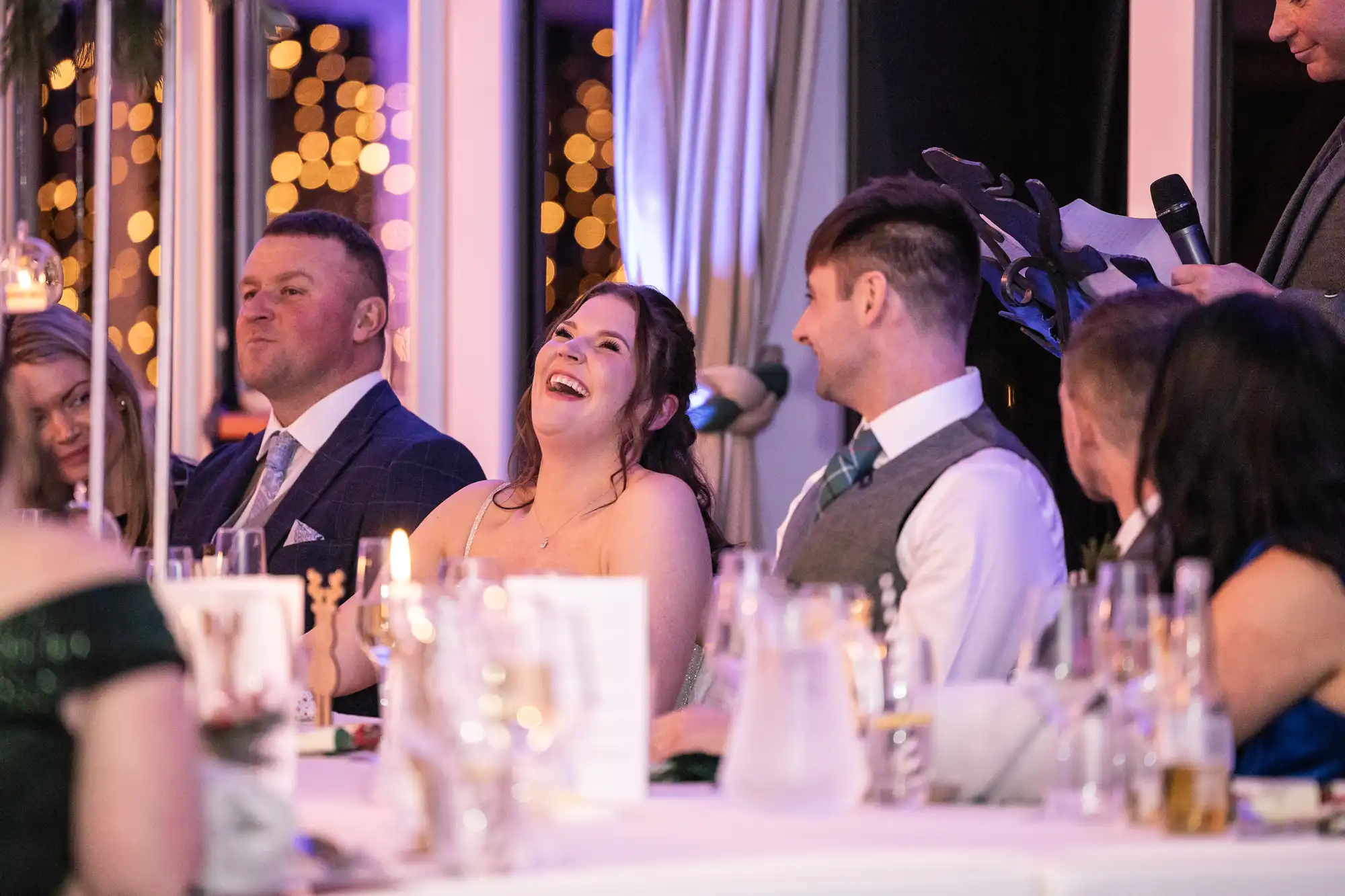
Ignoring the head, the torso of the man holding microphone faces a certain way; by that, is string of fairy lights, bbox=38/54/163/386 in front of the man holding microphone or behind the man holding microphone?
in front

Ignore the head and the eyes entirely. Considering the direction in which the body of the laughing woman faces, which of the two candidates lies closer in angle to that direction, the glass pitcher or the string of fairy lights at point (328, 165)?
the glass pitcher

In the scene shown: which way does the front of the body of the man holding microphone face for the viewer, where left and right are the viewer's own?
facing to the left of the viewer

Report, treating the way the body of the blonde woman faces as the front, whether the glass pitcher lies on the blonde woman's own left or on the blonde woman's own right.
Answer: on the blonde woman's own left

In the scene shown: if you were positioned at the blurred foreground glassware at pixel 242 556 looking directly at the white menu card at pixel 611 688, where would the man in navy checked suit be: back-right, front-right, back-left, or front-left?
back-left

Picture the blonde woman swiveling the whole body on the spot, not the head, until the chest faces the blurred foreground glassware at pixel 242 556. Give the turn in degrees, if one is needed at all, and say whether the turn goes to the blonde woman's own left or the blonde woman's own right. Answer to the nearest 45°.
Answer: approximately 45° to the blonde woman's own left

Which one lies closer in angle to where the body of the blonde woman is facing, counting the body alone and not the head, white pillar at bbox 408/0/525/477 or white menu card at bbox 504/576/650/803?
the white menu card

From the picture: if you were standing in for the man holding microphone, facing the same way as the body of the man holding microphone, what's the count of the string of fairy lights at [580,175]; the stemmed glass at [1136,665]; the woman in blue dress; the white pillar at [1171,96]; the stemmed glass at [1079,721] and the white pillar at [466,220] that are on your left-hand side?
3

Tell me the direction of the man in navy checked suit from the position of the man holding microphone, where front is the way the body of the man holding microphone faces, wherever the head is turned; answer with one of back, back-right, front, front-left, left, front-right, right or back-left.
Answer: front

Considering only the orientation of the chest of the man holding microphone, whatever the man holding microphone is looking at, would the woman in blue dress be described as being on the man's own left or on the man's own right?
on the man's own left

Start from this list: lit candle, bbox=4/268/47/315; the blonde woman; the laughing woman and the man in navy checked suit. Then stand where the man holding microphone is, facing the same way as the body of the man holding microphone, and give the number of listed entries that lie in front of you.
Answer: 4

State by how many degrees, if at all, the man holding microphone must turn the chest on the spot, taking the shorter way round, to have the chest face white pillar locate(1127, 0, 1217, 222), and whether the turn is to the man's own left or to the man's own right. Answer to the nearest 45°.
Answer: approximately 90° to the man's own right

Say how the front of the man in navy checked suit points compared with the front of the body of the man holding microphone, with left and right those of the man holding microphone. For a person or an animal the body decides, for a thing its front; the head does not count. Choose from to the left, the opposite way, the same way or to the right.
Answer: to the left

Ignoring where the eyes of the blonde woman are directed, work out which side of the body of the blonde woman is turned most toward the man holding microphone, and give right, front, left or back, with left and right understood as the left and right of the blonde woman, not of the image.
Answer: left
